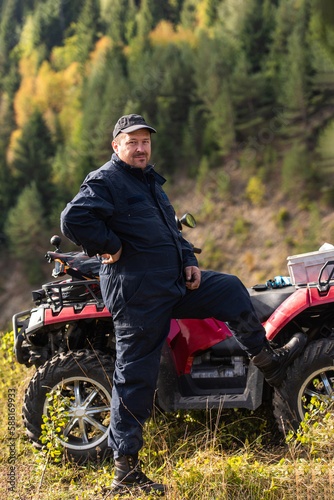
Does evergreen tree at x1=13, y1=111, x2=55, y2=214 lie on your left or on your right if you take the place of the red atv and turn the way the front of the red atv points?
on your right

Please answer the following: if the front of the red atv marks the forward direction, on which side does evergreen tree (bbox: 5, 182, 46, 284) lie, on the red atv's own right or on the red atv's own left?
on the red atv's own right

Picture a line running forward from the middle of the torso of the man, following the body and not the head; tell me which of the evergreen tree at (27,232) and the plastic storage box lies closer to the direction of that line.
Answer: the plastic storage box

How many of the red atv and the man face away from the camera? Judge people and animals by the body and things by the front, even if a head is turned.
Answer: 0

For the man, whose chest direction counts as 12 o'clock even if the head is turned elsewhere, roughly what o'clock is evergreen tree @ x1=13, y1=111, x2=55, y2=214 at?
The evergreen tree is roughly at 7 o'clock from the man.

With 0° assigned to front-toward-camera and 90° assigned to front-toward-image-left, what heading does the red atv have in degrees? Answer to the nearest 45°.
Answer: approximately 45°

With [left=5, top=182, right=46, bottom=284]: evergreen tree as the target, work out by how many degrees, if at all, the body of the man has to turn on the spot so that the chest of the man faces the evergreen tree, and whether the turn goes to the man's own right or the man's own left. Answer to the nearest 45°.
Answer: approximately 135° to the man's own left

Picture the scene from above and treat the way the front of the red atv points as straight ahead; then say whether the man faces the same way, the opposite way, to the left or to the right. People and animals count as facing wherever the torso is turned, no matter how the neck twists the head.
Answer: to the left

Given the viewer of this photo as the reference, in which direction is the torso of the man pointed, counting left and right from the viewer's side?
facing the viewer and to the right of the viewer
